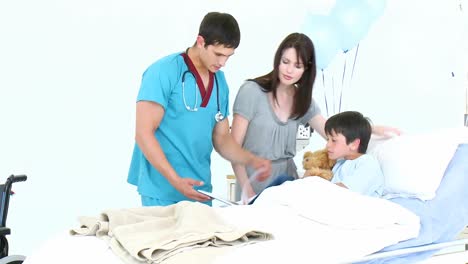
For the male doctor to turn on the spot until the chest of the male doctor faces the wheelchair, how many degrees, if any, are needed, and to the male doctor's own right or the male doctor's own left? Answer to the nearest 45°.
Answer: approximately 135° to the male doctor's own right

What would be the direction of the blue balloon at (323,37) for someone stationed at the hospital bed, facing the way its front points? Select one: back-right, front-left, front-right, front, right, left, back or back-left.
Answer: right

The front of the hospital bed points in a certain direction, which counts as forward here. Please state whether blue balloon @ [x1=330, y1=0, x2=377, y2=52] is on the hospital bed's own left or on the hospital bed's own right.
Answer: on the hospital bed's own right

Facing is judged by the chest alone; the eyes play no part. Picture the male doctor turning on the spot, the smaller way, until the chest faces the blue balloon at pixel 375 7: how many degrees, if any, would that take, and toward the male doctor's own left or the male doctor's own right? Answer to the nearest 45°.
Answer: approximately 90° to the male doctor's own left

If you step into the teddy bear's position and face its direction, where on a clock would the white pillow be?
The white pillow is roughly at 7 o'clock from the teddy bear.

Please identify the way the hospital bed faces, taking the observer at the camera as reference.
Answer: facing to the left of the viewer

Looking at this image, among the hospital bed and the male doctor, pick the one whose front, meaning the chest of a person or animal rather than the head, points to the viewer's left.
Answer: the hospital bed
